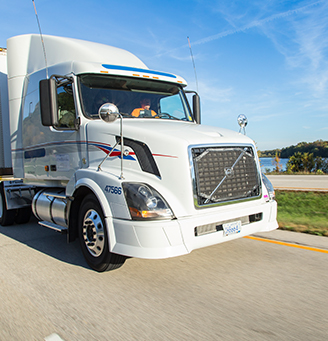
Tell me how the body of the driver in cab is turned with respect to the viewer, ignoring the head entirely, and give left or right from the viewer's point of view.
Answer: facing the viewer and to the right of the viewer
